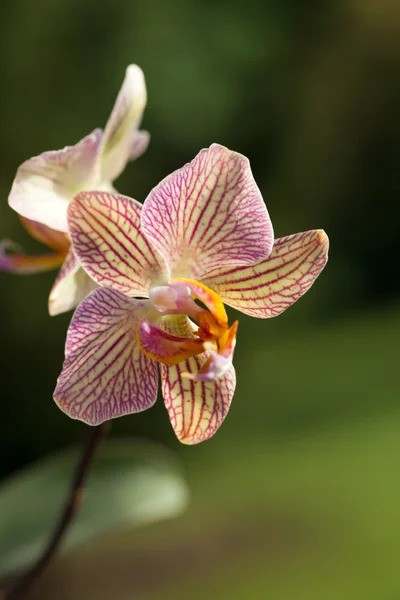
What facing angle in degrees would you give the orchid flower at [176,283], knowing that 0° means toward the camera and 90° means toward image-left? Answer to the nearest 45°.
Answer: approximately 0°

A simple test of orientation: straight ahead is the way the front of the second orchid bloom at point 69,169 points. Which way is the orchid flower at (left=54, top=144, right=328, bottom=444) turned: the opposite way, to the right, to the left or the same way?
to the left

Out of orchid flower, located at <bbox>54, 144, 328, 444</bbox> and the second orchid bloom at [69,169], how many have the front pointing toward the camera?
1

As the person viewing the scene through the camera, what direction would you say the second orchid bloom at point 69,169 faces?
facing to the left of the viewer
